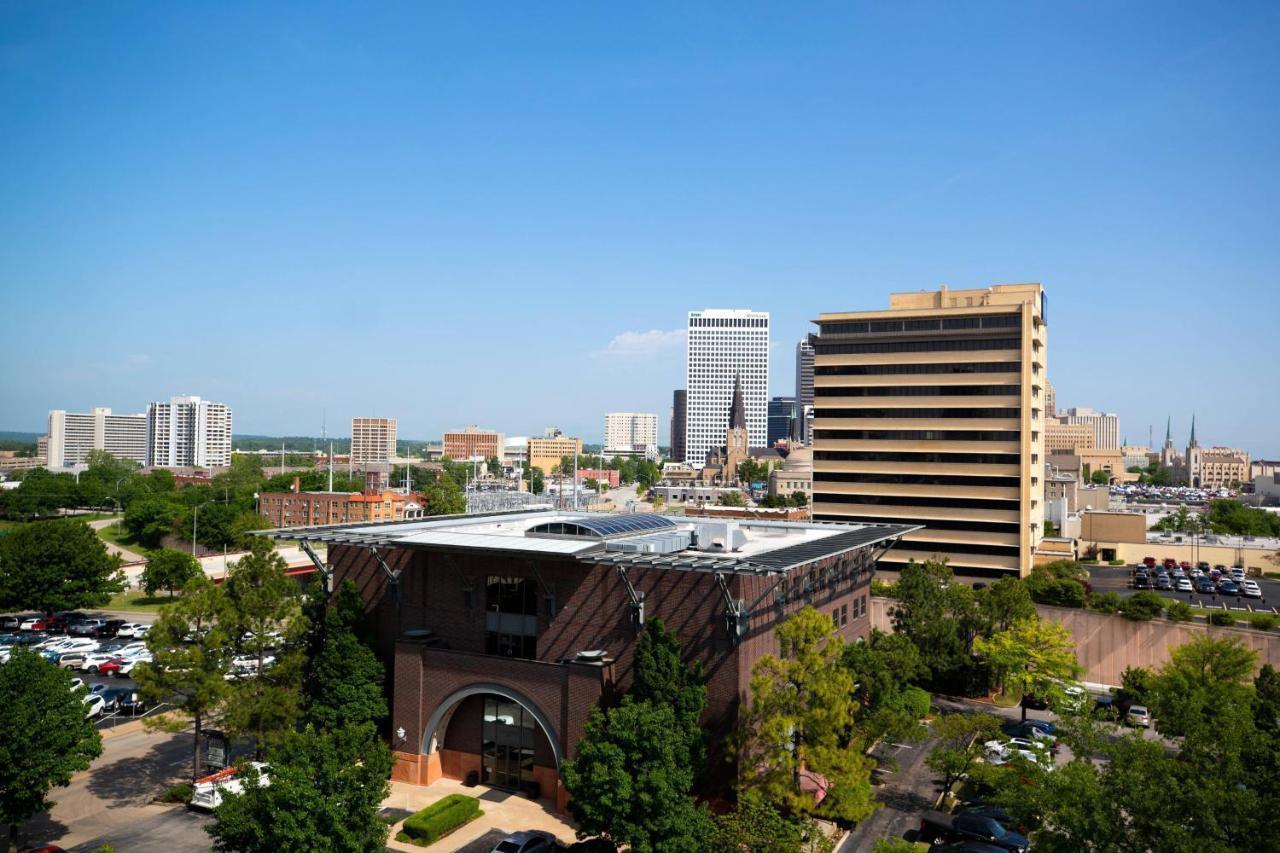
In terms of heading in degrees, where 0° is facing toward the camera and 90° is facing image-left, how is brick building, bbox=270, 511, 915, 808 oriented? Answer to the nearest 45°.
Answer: approximately 45°

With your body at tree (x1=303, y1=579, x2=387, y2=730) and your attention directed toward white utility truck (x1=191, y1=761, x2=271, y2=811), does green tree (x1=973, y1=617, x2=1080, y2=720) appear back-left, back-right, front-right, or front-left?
back-left

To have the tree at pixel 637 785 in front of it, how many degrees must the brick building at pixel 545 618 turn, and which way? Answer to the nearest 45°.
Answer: approximately 45° to its left
